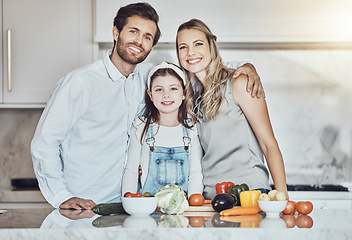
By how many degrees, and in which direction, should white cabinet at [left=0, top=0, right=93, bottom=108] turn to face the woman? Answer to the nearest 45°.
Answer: approximately 45° to its left

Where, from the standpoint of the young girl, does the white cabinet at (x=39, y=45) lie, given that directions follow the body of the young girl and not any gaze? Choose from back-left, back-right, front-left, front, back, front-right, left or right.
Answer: back-right

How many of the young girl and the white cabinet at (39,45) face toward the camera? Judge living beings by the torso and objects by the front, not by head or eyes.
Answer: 2

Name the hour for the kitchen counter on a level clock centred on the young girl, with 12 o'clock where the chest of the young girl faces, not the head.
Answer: The kitchen counter is roughly at 12 o'clock from the young girl.

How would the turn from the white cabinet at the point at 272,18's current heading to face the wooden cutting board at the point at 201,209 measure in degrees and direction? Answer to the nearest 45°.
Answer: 0° — it already faces it

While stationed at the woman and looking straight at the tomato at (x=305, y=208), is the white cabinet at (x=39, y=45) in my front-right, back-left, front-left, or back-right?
back-right
